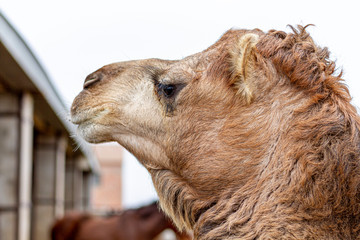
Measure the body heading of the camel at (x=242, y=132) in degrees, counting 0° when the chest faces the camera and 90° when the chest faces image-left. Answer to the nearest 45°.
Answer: approximately 90°
